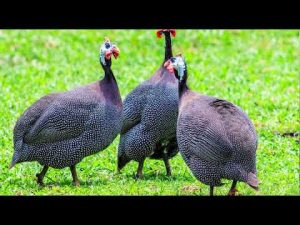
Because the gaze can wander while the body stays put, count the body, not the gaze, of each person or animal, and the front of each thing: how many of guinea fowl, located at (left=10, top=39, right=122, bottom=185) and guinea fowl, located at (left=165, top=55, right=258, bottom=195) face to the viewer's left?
1

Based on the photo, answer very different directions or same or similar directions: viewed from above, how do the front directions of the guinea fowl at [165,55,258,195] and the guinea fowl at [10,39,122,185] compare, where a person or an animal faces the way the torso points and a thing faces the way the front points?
very different directions

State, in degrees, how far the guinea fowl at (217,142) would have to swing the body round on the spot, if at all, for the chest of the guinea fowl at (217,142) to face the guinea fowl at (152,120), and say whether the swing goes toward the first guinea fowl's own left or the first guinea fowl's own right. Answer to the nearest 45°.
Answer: approximately 45° to the first guinea fowl's own right

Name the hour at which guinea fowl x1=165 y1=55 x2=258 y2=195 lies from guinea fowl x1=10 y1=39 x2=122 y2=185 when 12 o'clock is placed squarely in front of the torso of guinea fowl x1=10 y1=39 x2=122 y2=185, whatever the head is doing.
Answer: guinea fowl x1=165 y1=55 x2=258 y2=195 is roughly at 1 o'clock from guinea fowl x1=10 y1=39 x2=122 y2=185.

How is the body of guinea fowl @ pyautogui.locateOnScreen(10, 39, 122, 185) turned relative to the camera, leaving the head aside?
to the viewer's right

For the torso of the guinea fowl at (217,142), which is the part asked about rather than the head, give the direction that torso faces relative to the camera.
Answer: to the viewer's left
